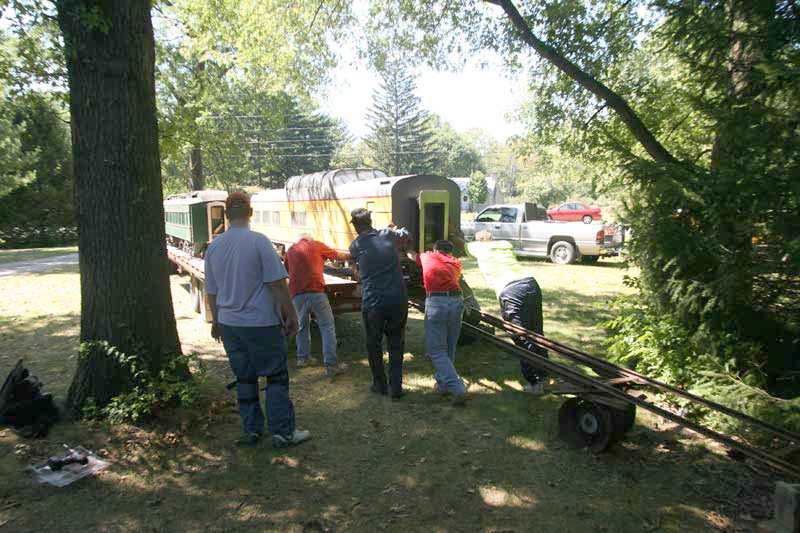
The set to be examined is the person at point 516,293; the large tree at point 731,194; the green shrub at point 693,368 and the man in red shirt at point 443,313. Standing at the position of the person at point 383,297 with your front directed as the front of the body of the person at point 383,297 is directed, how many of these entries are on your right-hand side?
4

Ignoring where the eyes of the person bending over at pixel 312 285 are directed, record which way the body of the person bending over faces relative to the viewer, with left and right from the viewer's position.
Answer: facing away from the viewer and to the right of the viewer

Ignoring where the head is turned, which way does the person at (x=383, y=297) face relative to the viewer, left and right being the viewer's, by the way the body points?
facing away from the viewer

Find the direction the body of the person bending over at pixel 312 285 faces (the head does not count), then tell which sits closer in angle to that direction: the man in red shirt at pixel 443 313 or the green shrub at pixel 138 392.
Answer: the man in red shirt

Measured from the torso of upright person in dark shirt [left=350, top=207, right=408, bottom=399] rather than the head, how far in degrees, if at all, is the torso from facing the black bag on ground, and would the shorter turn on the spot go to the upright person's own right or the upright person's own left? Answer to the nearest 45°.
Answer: approximately 90° to the upright person's own left

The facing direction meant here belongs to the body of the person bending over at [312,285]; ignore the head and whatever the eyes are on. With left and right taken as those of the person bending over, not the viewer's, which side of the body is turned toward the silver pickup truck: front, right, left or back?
front

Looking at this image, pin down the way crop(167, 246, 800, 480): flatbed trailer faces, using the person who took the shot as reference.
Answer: facing away from the viewer and to the left of the viewer

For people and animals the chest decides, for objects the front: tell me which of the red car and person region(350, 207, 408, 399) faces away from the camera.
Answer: the person

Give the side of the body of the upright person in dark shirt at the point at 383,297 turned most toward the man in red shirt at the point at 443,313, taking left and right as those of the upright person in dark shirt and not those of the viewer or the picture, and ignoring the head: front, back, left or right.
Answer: right

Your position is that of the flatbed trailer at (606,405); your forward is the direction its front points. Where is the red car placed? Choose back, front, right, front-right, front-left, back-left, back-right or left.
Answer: front-right

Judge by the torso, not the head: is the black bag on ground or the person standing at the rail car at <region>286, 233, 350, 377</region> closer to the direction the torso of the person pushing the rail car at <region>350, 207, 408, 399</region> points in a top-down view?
the person standing at the rail car

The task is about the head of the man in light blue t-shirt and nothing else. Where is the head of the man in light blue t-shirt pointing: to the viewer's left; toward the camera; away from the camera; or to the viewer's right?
away from the camera

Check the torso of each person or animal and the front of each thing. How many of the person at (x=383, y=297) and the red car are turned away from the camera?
1
